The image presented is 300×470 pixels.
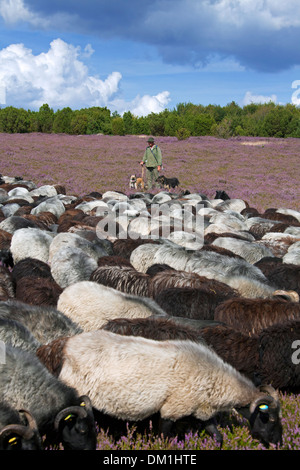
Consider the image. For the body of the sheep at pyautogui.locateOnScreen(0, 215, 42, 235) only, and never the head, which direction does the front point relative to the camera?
to the viewer's right

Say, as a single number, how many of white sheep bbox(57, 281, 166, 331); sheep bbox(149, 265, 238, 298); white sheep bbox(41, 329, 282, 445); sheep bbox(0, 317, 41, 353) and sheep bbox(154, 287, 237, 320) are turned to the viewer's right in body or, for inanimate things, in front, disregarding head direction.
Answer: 5

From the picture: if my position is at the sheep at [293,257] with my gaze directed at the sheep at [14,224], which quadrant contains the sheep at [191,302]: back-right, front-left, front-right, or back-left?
front-left

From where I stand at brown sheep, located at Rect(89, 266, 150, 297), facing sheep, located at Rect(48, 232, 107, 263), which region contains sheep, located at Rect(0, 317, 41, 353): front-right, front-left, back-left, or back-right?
back-left

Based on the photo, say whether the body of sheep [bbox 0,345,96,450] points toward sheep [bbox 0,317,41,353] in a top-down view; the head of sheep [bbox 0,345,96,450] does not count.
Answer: no

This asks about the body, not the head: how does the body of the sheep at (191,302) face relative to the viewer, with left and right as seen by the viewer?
facing to the right of the viewer

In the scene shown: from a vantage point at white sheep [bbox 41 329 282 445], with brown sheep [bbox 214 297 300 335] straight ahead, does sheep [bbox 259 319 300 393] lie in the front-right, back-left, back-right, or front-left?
front-right

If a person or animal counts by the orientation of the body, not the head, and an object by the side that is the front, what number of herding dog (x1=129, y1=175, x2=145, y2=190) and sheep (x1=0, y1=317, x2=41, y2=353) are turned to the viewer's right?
1

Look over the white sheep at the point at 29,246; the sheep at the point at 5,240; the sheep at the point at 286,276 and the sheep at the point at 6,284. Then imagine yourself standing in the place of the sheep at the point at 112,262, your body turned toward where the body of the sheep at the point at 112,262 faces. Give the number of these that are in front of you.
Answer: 1

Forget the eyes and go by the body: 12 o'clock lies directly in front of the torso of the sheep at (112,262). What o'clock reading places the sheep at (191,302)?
the sheep at (191,302) is roughly at 2 o'clock from the sheep at (112,262).

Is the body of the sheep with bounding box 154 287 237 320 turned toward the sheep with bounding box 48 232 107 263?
no

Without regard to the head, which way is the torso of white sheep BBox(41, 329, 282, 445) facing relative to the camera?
to the viewer's right

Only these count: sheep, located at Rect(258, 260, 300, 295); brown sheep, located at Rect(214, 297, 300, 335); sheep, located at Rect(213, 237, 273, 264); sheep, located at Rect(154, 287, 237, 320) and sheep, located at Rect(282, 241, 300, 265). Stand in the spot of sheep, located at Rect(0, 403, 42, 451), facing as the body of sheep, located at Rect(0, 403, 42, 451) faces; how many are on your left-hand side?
5

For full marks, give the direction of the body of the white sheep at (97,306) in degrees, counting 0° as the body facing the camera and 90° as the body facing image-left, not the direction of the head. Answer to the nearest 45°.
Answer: approximately 270°

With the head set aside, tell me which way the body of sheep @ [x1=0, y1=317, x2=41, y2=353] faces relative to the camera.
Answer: to the viewer's right
